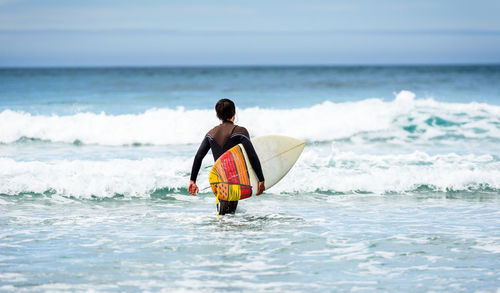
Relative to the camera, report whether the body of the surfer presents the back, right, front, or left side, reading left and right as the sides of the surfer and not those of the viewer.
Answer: back

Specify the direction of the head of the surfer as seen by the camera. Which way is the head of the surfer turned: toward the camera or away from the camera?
away from the camera
